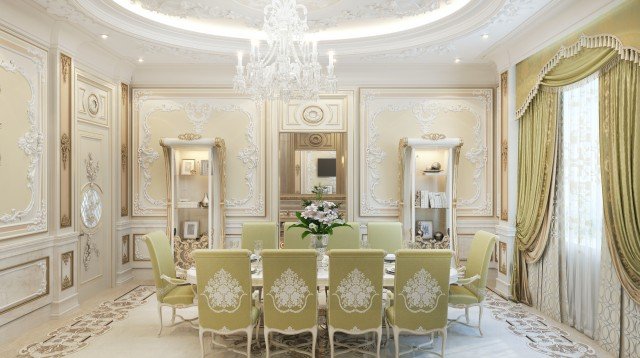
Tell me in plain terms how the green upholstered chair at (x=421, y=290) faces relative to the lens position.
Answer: facing away from the viewer

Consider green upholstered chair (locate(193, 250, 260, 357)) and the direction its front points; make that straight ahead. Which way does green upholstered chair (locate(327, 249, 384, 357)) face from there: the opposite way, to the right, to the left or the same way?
the same way

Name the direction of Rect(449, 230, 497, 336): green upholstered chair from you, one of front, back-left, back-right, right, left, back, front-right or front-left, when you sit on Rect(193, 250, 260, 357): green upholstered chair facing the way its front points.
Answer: right

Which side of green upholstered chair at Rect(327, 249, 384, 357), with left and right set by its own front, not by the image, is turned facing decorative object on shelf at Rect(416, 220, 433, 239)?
front

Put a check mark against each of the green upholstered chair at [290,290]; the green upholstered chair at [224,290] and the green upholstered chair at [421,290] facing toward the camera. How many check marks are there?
0

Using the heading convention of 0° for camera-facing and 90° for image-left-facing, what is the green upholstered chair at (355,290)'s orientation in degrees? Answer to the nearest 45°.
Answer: approximately 180°

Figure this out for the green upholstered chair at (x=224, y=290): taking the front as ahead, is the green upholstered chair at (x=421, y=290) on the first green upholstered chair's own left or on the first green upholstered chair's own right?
on the first green upholstered chair's own right

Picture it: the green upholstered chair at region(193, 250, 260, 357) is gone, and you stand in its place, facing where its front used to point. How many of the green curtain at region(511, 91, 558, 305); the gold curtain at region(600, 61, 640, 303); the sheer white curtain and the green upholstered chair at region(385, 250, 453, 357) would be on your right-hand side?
4

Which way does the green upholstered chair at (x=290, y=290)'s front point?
away from the camera

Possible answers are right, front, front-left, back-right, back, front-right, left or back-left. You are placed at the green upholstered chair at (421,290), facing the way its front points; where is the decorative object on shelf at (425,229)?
front

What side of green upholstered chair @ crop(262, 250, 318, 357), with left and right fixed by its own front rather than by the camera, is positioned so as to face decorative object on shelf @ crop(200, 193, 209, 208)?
front

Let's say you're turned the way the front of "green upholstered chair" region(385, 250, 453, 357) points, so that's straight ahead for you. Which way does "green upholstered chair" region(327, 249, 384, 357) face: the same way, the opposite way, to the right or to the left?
the same way

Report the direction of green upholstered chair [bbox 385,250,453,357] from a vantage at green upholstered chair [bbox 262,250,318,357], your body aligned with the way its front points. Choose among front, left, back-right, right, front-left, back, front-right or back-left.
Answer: right

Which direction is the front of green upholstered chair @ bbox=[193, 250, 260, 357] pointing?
away from the camera
